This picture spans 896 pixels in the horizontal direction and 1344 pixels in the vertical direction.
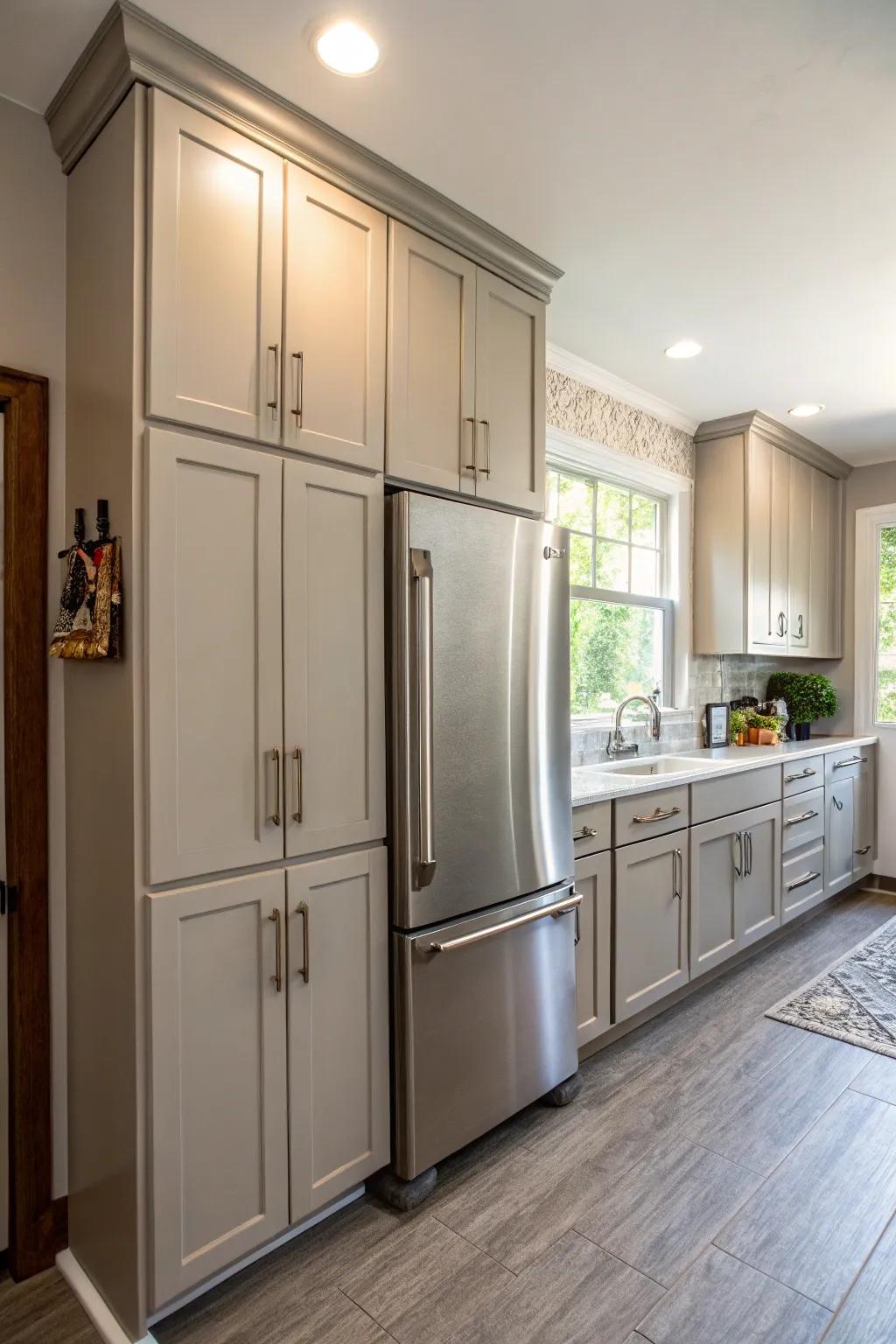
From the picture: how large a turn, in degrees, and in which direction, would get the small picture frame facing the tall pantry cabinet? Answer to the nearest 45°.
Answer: approximately 45° to its right

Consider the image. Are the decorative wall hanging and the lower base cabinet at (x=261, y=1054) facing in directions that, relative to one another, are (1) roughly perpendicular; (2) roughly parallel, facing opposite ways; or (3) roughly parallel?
roughly perpendicular

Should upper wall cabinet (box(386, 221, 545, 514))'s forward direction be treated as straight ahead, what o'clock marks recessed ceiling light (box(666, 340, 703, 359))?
The recessed ceiling light is roughly at 9 o'clock from the upper wall cabinet.

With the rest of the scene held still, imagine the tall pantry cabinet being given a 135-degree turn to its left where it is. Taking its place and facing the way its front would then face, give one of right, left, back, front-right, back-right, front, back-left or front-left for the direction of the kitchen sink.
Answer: front-right

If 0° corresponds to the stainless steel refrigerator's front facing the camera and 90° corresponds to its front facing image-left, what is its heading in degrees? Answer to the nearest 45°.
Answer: approximately 315°

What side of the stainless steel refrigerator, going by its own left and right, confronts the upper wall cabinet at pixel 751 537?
left

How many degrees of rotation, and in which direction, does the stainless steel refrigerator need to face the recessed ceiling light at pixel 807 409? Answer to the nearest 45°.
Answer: approximately 90° to its left

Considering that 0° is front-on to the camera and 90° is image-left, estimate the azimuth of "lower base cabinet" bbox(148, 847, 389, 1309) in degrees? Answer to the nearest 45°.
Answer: approximately 315°

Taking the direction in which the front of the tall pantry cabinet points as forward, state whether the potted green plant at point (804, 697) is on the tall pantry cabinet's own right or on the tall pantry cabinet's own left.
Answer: on the tall pantry cabinet's own left
